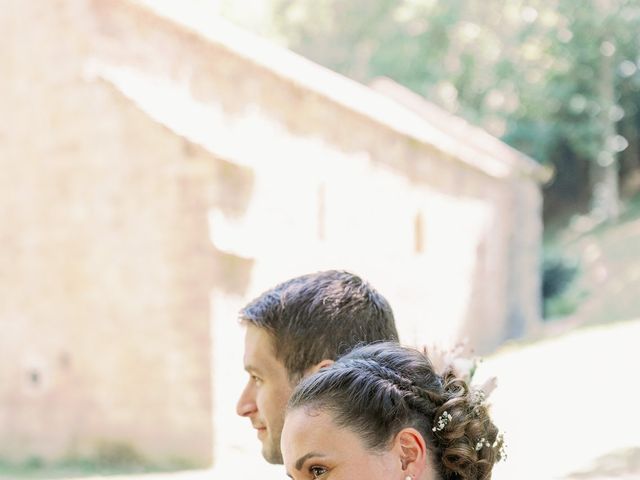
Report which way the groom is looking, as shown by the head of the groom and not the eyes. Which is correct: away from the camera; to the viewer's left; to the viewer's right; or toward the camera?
to the viewer's left
